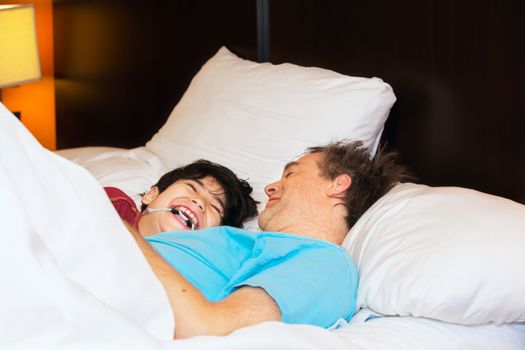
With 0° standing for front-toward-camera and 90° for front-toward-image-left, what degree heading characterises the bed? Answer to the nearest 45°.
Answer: approximately 45°
